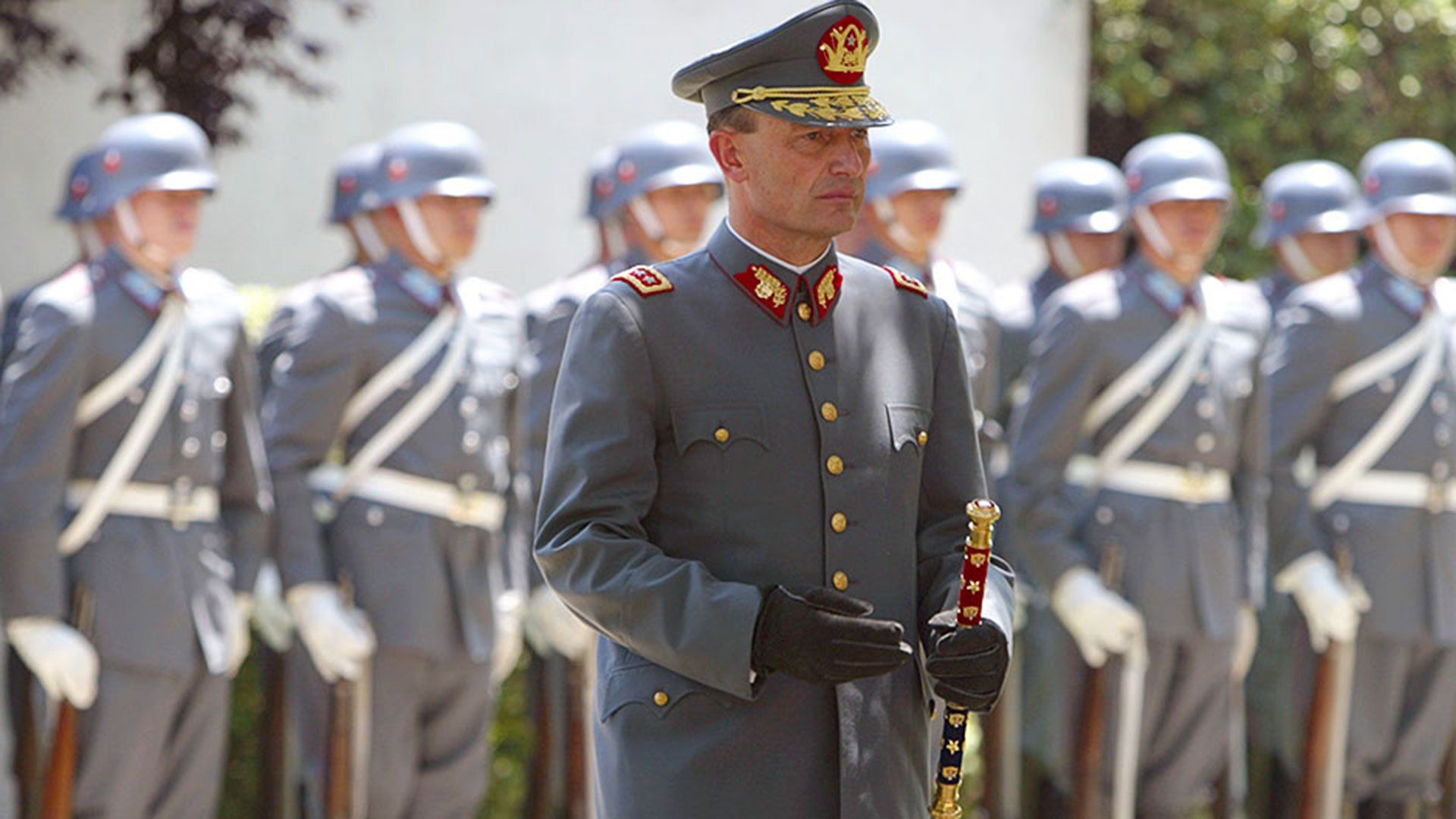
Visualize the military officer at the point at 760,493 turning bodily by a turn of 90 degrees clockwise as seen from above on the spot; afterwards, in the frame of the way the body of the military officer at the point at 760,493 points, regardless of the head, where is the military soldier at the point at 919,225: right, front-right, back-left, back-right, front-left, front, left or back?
back-right

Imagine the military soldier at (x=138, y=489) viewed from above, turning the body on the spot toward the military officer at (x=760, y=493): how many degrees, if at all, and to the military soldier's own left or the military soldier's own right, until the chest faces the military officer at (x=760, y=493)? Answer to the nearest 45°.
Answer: approximately 45° to the military soldier's own right

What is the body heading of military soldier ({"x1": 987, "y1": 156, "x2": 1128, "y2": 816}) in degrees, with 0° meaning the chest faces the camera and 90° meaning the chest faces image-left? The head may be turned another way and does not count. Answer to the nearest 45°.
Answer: approximately 315°

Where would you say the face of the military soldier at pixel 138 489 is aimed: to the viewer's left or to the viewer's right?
to the viewer's right

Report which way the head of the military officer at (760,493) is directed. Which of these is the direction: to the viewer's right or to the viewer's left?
to the viewer's right

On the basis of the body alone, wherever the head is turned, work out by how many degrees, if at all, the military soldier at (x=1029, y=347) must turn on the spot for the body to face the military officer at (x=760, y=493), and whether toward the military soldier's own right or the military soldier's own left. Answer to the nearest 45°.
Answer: approximately 45° to the military soldier's own right

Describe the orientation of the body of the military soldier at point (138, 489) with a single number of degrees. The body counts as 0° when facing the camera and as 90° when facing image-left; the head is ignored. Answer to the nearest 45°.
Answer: approximately 315°
